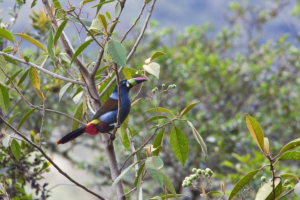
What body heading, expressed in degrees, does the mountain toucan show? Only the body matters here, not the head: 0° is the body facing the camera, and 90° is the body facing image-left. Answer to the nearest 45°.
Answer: approximately 270°
